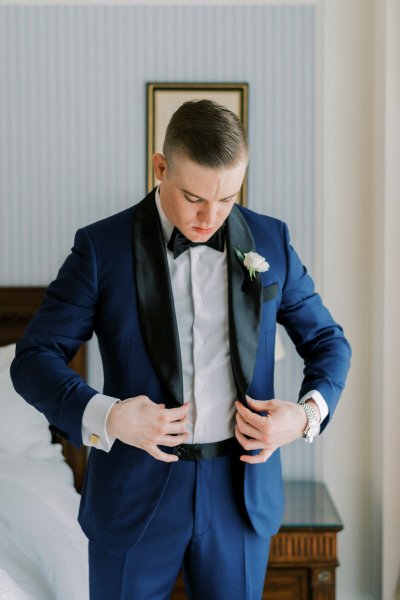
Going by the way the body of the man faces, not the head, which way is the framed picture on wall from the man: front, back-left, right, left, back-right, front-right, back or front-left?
back

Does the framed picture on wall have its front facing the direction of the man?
yes

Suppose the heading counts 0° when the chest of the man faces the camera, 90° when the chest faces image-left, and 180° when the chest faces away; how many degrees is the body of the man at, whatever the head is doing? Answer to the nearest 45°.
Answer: approximately 0°

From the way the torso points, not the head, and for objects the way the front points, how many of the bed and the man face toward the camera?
2
